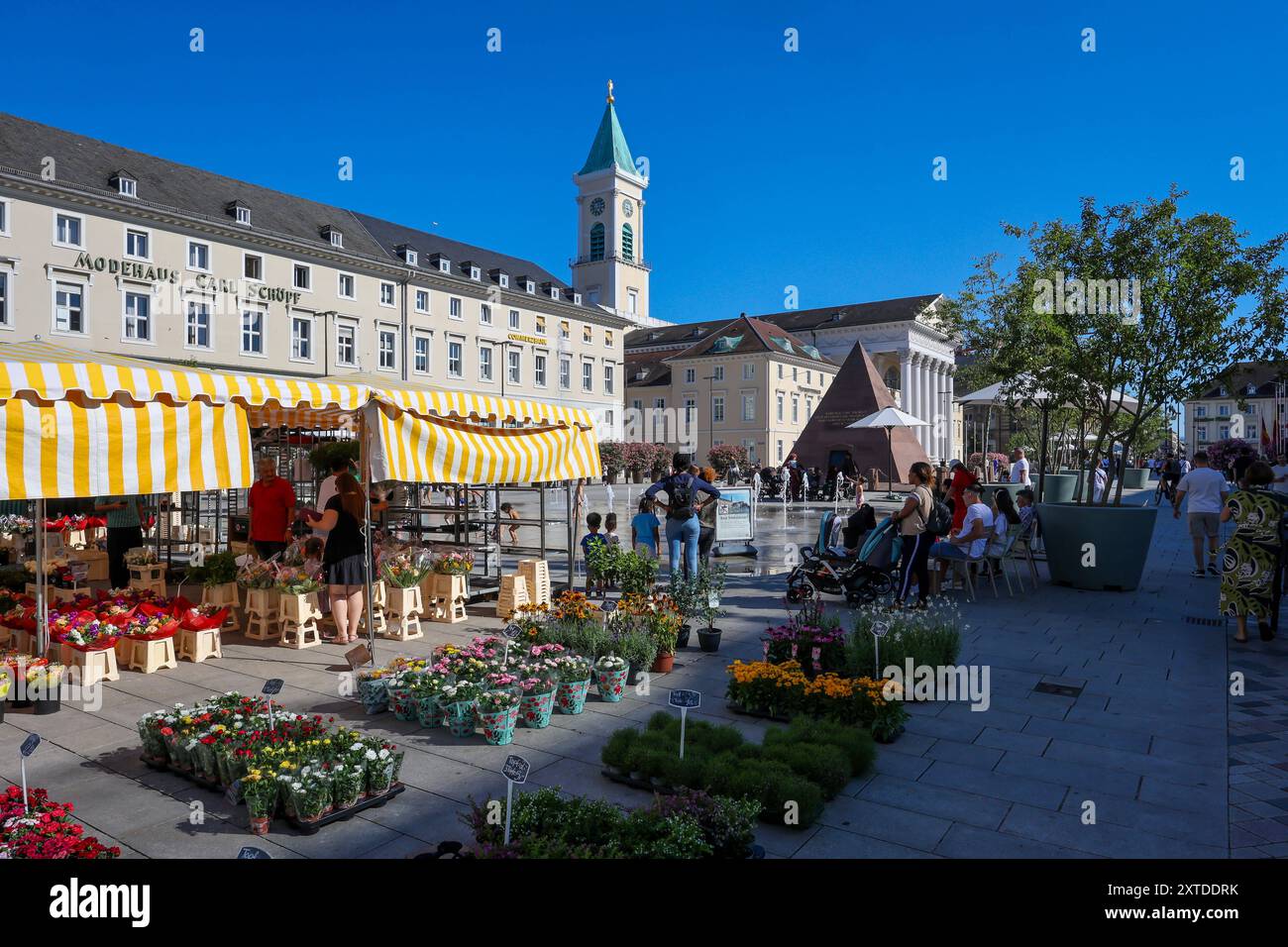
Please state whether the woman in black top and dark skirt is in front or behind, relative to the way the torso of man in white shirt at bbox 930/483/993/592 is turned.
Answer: in front

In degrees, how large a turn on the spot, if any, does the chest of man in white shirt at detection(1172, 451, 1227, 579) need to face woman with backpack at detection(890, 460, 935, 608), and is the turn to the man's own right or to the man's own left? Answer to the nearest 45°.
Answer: approximately 135° to the man's own left

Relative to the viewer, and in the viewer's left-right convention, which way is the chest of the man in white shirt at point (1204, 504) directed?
facing away from the viewer

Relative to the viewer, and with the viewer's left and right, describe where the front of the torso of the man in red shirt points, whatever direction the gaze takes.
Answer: facing the viewer

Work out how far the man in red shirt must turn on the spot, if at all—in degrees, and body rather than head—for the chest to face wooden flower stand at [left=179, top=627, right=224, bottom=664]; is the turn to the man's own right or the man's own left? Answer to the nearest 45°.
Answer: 0° — they already face it

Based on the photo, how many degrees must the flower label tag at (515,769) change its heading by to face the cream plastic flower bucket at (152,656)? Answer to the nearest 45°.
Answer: approximately 135° to its right

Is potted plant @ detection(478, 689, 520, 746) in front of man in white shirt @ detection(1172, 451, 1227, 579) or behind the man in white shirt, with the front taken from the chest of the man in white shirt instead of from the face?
behind

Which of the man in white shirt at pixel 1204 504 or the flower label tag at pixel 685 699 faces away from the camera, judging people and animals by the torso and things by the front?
the man in white shirt

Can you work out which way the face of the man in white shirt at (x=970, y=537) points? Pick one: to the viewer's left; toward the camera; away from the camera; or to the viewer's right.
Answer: to the viewer's left

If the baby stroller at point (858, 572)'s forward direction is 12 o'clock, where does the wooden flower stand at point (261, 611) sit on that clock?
The wooden flower stand is roughly at 11 o'clock from the baby stroller.

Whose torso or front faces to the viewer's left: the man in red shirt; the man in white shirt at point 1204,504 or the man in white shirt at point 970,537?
the man in white shirt at point 970,537

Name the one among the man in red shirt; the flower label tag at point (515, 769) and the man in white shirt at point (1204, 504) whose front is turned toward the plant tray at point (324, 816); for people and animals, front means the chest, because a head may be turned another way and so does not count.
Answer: the man in red shirt

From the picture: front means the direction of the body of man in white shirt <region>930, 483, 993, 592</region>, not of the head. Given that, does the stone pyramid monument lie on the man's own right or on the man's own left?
on the man's own right

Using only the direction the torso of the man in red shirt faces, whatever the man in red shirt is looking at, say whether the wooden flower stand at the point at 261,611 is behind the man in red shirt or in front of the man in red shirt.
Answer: in front

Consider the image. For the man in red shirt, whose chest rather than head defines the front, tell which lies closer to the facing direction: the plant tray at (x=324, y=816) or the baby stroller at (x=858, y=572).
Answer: the plant tray

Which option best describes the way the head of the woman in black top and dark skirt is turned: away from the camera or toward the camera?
away from the camera
